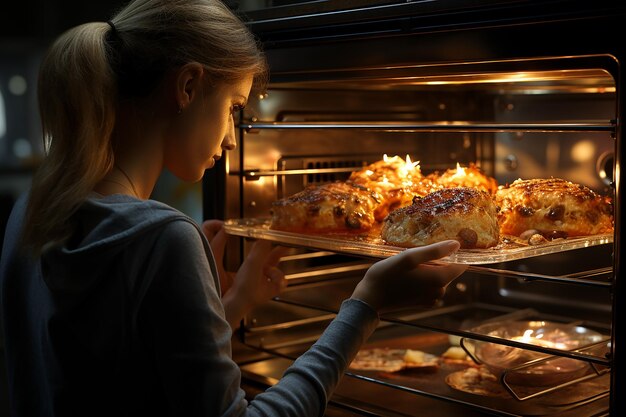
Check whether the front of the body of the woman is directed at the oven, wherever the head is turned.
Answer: yes

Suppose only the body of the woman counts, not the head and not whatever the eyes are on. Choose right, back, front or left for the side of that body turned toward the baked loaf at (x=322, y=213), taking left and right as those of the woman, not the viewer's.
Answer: front

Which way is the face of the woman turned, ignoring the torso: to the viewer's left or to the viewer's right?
to the viewer's right

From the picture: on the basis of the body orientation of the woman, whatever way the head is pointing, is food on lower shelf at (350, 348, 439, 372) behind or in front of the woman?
in front

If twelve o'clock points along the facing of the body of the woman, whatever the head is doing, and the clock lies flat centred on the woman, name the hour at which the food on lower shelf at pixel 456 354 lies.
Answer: The food on lower shelf is roughly at 12 o'clock from the woman.

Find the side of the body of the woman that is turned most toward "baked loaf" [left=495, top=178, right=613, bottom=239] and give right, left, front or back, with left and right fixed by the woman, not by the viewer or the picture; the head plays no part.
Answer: front

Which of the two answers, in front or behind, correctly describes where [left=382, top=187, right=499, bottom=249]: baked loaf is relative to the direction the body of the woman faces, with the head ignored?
in front

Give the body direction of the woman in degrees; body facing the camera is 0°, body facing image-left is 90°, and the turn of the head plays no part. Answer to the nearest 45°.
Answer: approximately 225°

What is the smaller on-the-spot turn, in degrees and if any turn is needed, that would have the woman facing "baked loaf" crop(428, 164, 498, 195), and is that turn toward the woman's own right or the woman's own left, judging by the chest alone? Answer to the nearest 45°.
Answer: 0° — they already face it
